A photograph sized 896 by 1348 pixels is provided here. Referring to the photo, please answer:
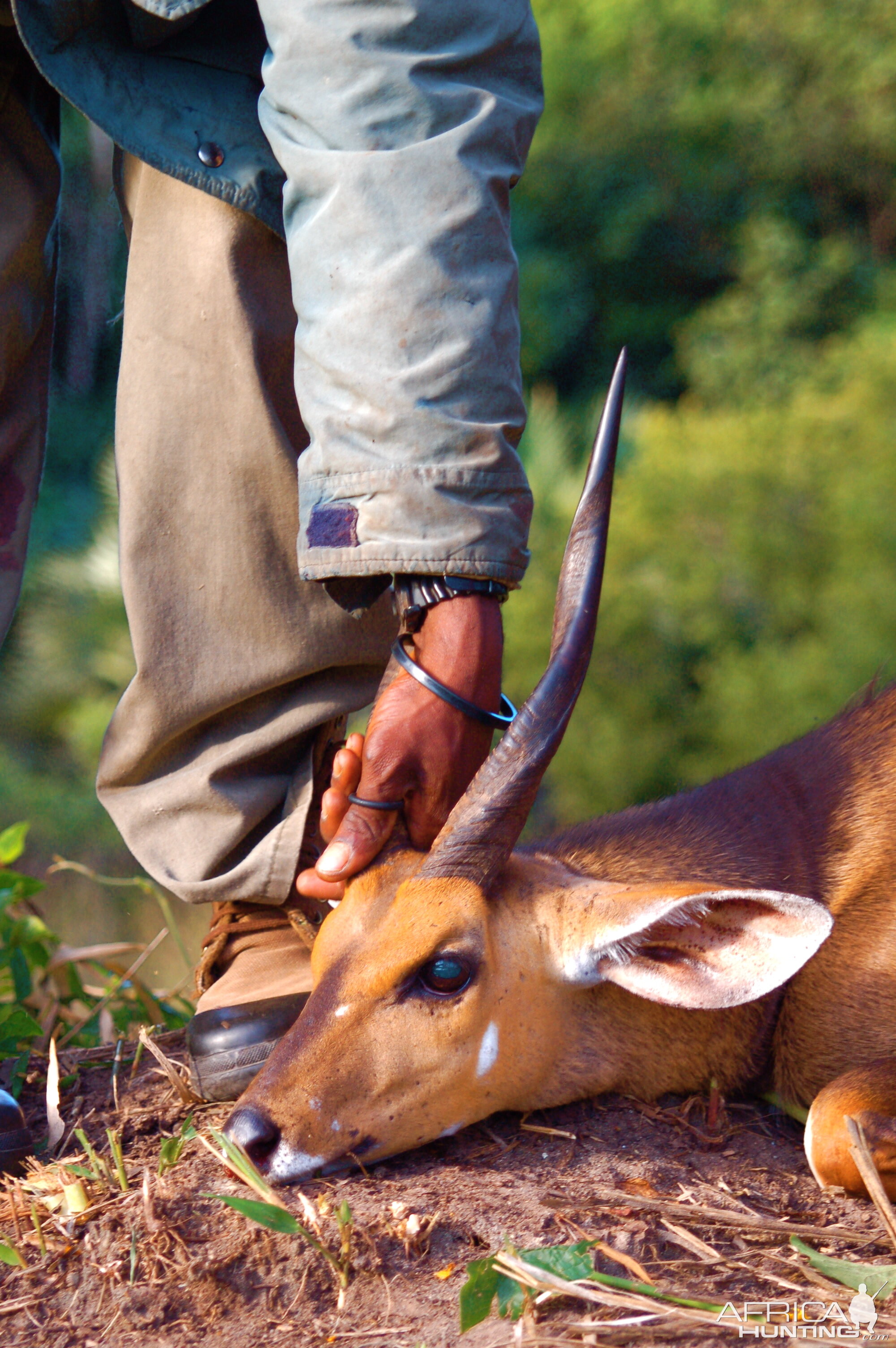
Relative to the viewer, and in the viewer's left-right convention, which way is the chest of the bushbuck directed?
facing to the left of the viewer

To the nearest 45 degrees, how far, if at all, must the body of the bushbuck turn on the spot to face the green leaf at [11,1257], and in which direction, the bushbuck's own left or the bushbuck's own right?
approximately 45° to the bushbuck's own left

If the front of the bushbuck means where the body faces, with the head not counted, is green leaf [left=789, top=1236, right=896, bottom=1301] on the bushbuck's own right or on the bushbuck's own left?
on the bushbuck's own left
